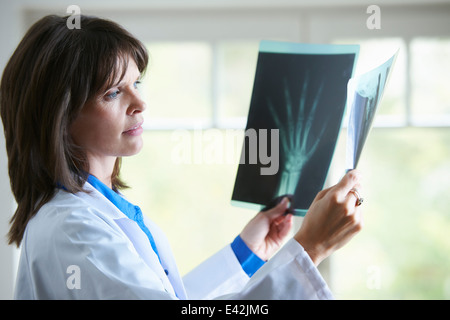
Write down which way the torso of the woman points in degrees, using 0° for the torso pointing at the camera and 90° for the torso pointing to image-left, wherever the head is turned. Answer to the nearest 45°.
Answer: approximately 270°

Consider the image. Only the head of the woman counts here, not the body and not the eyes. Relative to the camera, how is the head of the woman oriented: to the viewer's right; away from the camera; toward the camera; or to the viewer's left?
to the viewer's right
